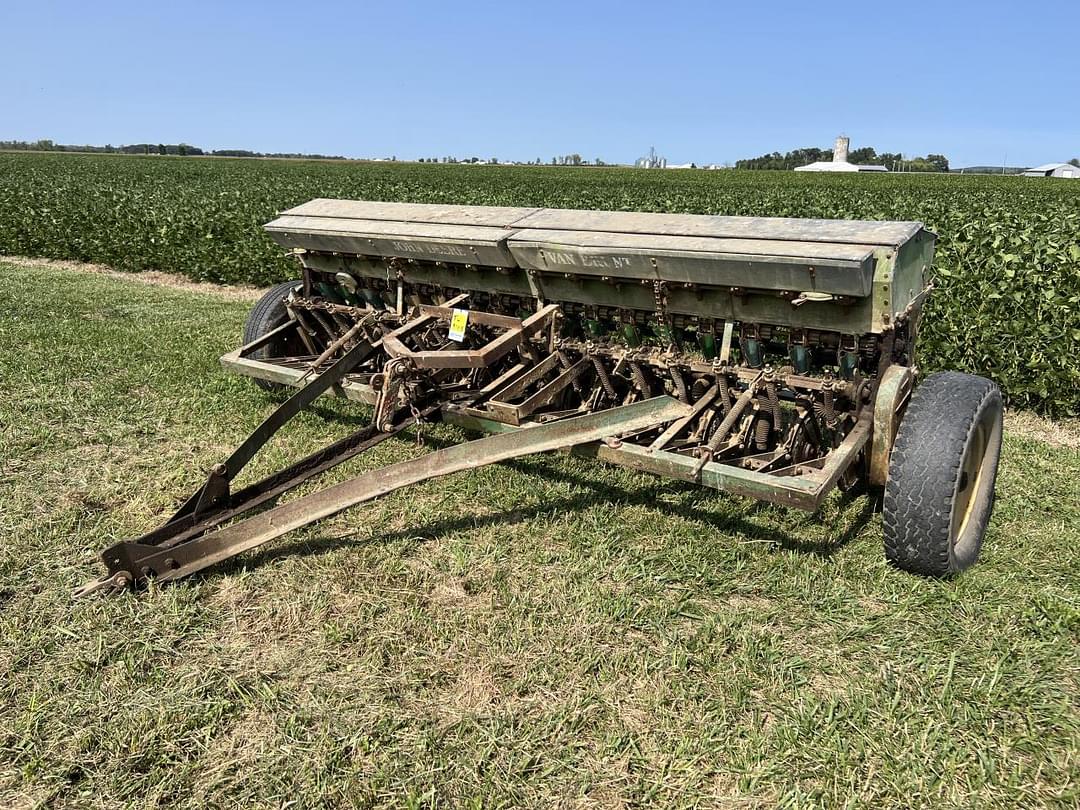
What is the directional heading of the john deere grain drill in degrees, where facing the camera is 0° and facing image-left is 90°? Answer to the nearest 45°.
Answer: approximately 45°
